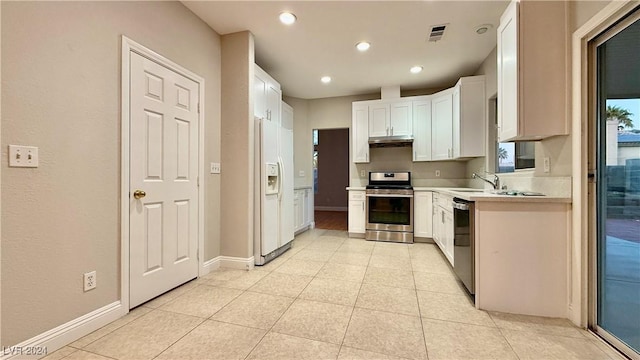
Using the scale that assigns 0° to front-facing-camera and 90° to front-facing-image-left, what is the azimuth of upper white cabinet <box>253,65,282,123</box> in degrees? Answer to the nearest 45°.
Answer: approximately 315°

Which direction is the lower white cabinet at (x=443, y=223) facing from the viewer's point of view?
to the viewer's left

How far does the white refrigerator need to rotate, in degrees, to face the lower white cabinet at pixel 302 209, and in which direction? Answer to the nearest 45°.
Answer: approximately 135° to its left

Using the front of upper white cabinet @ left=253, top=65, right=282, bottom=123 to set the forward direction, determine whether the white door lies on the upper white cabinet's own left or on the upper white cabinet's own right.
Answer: on the upper white cabinet's own right

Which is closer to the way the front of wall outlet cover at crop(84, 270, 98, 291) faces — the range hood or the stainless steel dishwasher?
the stainless steel dishwasher

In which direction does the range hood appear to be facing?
toward the camera

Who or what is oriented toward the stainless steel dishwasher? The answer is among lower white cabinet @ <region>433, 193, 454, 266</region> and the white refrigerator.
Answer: the white refrigerator

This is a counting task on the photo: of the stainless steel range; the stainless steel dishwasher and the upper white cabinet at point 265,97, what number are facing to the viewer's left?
1

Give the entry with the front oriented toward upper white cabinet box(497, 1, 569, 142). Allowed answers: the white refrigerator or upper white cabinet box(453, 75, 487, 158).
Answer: the white refrigerator

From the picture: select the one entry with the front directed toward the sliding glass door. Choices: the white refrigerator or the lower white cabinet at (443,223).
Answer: the white refrigerator

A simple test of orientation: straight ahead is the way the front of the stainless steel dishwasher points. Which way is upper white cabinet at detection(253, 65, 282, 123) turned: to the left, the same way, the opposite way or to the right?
the opposite way

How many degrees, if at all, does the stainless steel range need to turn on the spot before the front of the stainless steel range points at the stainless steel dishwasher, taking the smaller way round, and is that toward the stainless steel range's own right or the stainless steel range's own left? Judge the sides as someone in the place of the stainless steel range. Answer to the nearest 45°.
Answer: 0° — it already faces it

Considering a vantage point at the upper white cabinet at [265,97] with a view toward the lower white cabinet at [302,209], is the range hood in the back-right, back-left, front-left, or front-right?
front-right

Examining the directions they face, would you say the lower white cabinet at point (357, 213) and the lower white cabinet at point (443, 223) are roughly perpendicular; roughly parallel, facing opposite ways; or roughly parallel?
roughly perpendicular

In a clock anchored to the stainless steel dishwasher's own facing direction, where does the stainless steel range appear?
The stainless steel range is roughly at 2 o'clock from the stainless steel dishwasher.
